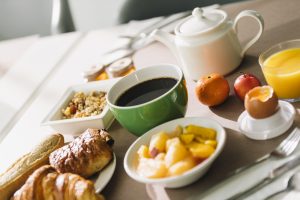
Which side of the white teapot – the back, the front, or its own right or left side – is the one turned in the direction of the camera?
left

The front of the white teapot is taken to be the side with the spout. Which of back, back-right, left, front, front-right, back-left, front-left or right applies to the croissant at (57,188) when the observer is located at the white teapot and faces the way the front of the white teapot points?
front-left
